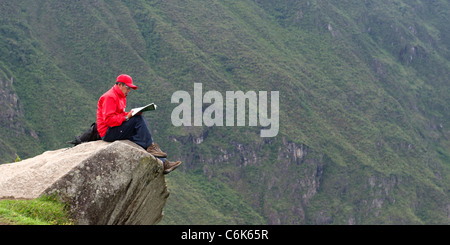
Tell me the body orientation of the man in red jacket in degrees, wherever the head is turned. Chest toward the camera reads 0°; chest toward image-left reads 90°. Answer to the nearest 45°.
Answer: approximately 270°
